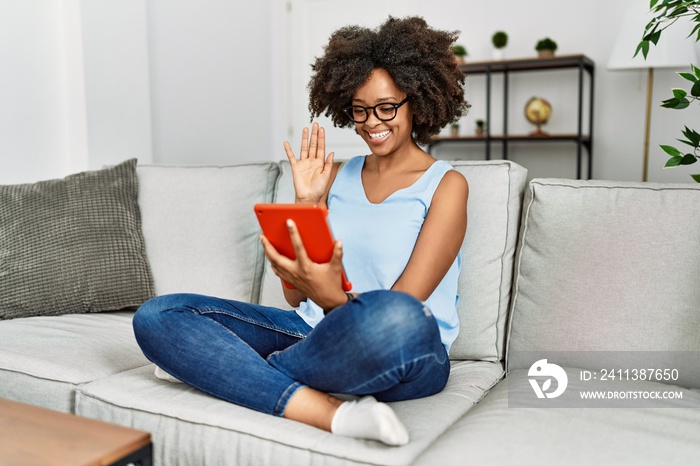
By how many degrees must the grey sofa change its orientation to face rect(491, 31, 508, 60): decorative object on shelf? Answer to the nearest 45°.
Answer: approximately 135° to its right

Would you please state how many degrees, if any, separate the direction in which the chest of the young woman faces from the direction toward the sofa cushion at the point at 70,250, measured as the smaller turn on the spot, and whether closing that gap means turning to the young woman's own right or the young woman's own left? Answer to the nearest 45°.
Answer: approximately 90° to the young woman's own right

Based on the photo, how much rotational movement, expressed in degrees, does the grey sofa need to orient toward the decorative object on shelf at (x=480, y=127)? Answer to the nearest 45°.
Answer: approximately 135° to its right

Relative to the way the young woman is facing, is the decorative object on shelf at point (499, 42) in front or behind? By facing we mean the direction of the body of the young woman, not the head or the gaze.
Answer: behind

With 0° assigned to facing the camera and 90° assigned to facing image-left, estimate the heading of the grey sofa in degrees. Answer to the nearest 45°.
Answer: approximately 45°

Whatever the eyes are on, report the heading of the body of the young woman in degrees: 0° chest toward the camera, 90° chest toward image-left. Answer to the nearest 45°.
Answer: approximately 45°

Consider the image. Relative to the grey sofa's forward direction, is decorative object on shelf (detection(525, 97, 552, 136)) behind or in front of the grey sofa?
behind

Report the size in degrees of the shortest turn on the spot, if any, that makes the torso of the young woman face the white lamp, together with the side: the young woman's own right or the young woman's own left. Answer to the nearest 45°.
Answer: approximately 180°
